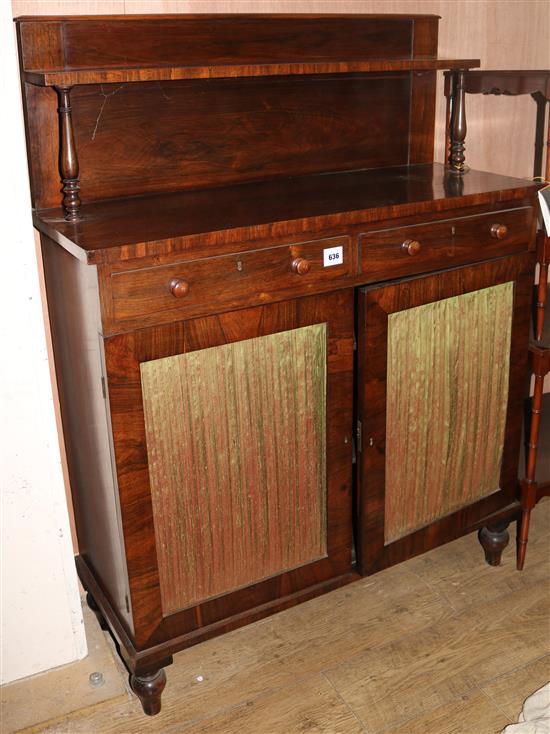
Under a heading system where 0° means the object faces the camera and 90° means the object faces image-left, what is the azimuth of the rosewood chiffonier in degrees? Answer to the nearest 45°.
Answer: approximately 315°
